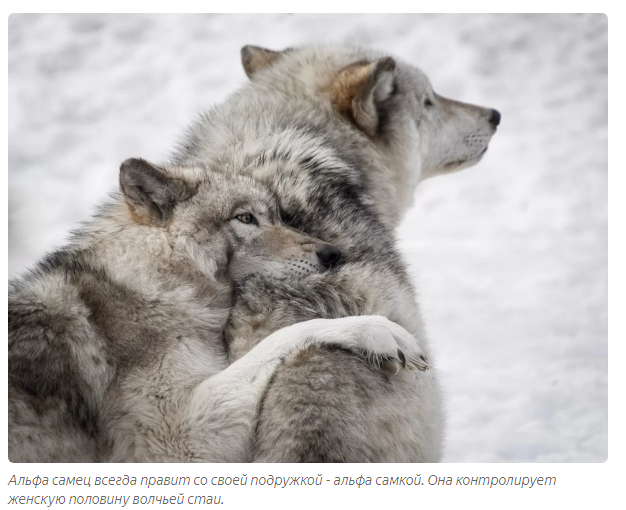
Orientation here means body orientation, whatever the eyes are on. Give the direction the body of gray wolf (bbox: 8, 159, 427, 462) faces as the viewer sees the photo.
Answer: to the viewer's right
